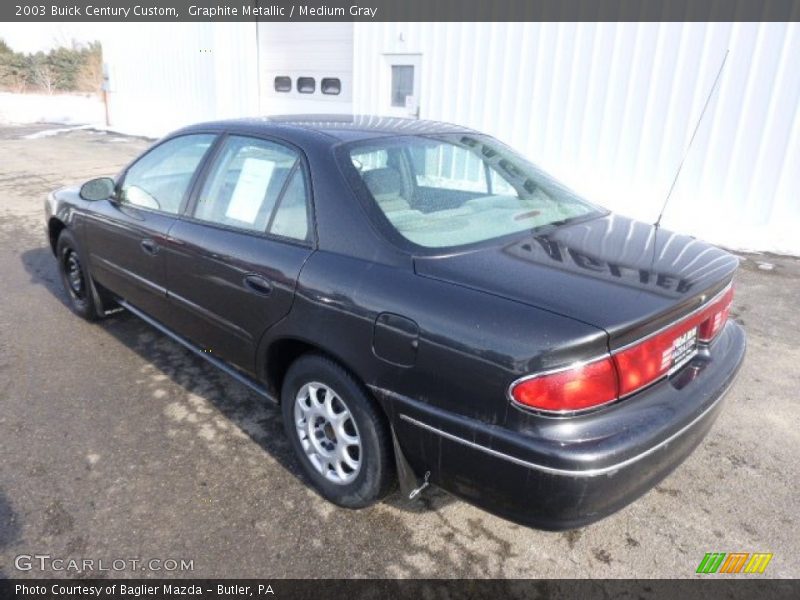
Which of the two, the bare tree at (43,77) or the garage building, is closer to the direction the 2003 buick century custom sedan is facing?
the bare tree

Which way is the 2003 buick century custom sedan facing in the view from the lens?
facing away from the viewer and to the left of the viewer

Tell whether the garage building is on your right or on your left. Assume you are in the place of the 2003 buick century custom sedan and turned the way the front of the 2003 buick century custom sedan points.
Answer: on your right

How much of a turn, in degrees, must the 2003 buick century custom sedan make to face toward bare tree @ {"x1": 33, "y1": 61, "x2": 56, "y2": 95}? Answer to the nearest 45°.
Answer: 0° — it already faces it
